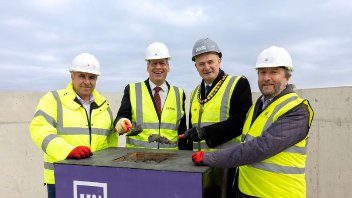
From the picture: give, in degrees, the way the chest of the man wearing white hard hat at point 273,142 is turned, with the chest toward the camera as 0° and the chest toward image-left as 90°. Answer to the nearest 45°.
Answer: approximately 45°

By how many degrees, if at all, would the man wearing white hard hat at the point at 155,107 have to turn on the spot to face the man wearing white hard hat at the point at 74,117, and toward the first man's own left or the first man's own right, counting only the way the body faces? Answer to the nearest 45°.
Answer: approximately 45° to the first man's own right

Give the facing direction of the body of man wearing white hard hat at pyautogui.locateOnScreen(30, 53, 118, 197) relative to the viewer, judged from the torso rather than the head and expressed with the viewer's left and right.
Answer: facing the viewer and to the right of the viewer

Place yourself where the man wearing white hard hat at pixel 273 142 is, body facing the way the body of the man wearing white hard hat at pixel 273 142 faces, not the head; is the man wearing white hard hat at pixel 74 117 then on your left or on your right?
on your right

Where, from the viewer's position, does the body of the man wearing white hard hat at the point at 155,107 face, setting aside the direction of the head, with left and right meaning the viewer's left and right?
facing the viewer

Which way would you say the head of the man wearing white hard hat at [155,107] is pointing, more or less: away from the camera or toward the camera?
toward the camera

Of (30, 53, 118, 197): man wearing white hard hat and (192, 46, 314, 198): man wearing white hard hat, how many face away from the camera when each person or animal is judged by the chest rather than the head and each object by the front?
0

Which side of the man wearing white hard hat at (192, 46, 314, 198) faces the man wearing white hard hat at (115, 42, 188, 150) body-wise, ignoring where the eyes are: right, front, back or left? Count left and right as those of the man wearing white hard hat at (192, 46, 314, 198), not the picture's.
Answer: right
